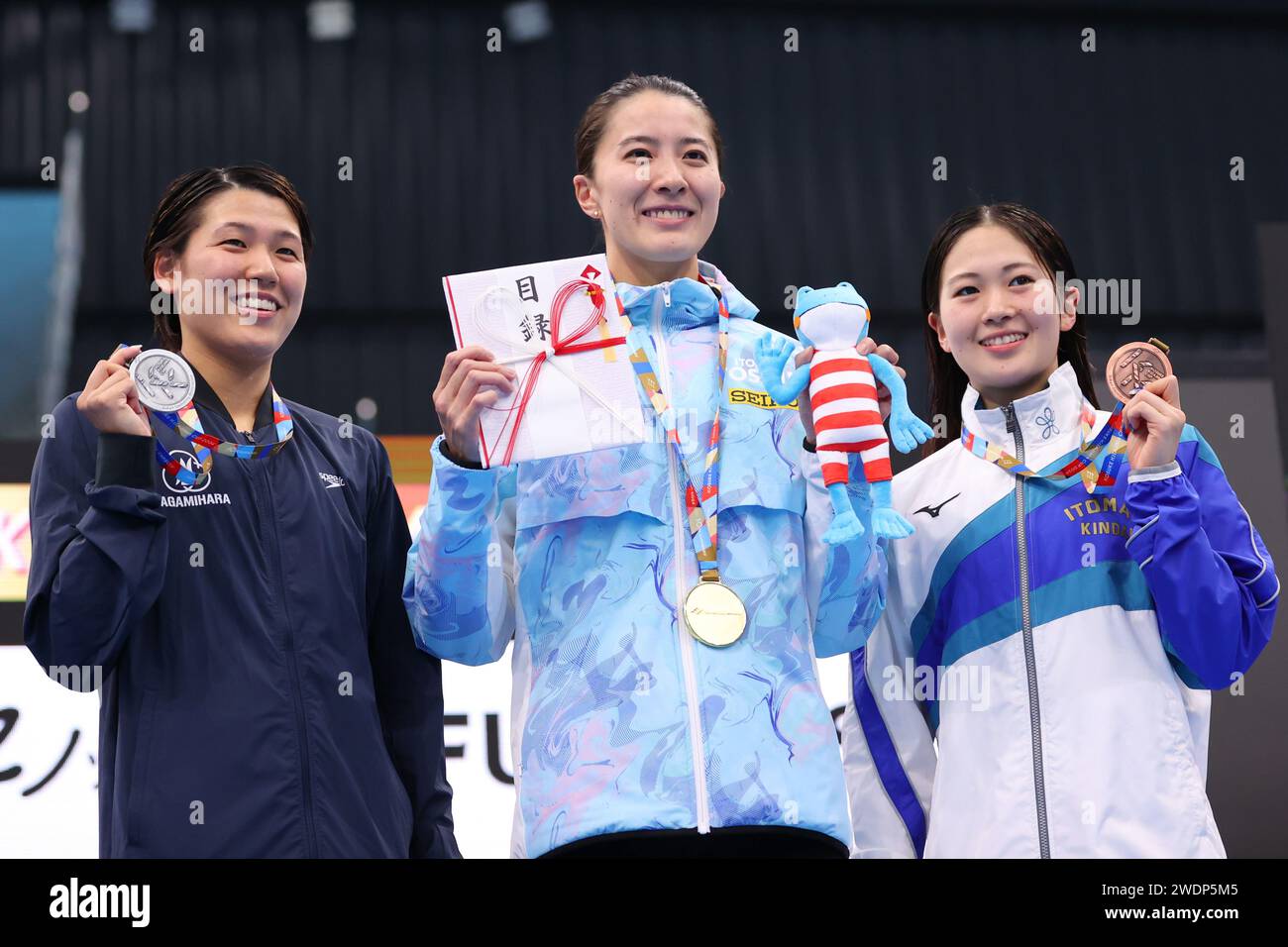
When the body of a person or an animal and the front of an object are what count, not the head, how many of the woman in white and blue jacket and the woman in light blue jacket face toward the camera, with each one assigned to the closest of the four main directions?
2

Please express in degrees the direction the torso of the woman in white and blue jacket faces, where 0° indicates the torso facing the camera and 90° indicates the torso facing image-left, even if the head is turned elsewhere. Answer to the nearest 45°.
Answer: approximately 0°

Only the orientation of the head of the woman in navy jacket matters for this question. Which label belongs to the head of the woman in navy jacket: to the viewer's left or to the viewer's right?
to the viewer's right

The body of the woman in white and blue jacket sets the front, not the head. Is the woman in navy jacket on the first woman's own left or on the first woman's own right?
on the first woman's own right
